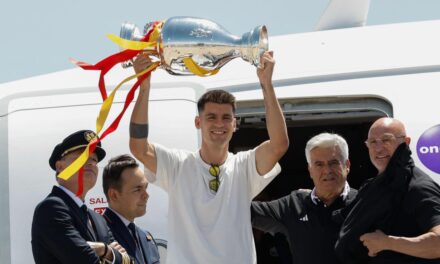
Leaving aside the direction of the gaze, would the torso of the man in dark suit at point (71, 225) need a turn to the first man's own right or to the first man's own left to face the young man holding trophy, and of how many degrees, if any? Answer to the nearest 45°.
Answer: approximately 45° to the first man's own left

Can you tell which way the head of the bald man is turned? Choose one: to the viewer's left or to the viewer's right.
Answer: to the viewer's left

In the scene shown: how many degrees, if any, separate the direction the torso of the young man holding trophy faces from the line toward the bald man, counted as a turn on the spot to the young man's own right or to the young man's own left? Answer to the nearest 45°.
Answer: approximately 90° to the young man's own left

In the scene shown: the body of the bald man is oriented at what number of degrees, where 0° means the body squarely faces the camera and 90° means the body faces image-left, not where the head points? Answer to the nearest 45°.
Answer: approximately 45°

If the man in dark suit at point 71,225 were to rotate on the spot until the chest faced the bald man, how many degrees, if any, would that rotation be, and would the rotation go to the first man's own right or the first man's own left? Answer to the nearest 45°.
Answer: approximately 45° to the first man's own left

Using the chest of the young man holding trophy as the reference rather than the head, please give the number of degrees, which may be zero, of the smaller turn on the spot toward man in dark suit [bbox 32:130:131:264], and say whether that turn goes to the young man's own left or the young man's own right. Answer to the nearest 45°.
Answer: approximately 90° to the young man's own right
